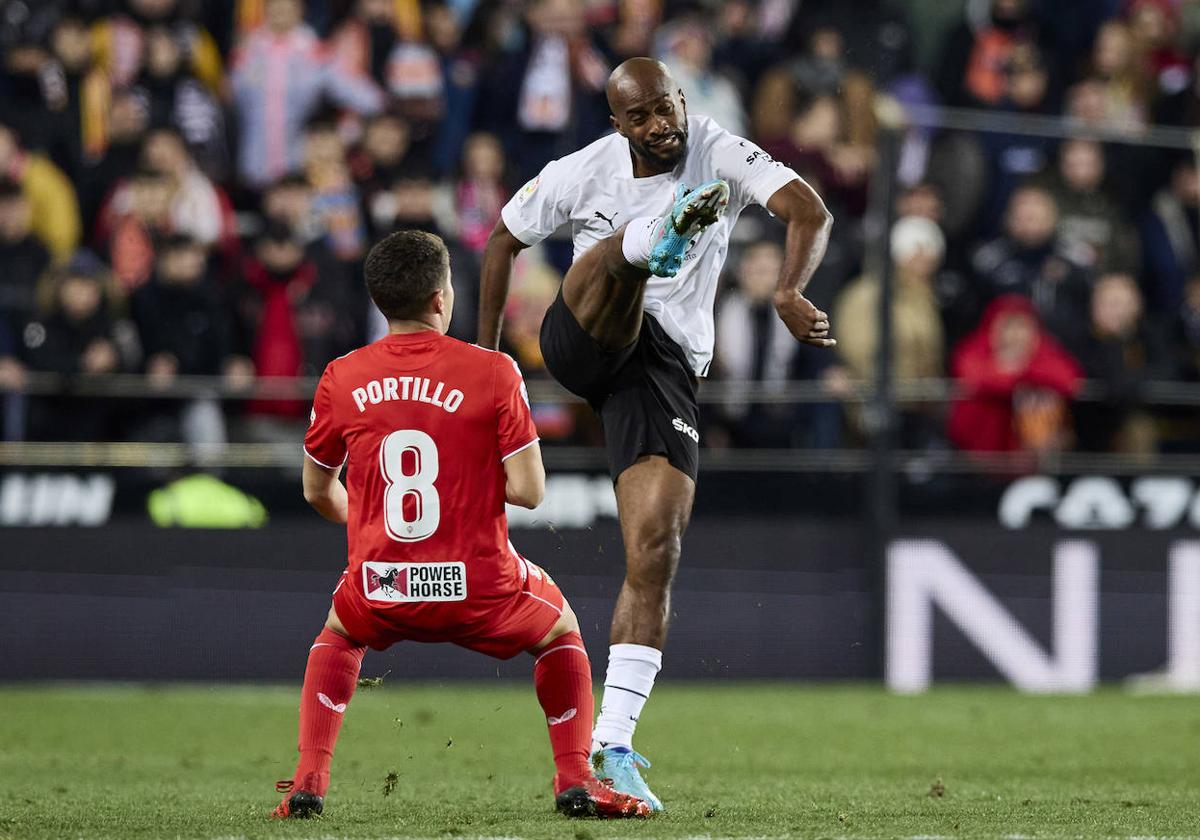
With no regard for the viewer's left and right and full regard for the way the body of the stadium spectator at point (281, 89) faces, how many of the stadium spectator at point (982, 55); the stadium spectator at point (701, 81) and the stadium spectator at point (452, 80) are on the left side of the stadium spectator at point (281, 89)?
3

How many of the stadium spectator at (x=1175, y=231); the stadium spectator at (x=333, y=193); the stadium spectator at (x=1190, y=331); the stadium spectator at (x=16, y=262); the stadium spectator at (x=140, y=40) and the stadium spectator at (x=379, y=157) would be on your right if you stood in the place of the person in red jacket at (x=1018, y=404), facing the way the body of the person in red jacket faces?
4

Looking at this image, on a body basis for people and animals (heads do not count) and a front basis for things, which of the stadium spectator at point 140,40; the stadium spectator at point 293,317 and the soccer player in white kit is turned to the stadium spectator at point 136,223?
the stadium spectator at point 140,40

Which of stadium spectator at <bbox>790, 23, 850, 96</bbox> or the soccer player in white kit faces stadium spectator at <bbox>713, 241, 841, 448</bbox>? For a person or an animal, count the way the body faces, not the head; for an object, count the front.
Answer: stadium spectator at <bbox>790, 23, 850, 96</bbox>

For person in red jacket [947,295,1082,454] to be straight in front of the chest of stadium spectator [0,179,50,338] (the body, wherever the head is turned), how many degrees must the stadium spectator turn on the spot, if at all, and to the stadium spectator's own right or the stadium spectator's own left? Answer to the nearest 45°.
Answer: approximately 90° to the stadium spectator's own left

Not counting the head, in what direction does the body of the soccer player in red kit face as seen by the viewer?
away from the camera

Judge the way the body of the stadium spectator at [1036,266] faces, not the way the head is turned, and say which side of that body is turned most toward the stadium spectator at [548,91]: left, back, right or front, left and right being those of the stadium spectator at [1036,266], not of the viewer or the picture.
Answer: right

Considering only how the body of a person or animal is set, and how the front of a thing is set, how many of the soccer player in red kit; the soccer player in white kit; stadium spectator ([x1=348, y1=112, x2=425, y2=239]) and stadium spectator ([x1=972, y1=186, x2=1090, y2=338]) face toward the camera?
3

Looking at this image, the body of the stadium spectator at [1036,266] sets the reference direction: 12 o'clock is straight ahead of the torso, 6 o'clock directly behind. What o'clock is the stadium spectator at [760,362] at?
the stadium spectator at [760,362] is roughly at 2 o'clock from the stadium spectator at [1036,266].

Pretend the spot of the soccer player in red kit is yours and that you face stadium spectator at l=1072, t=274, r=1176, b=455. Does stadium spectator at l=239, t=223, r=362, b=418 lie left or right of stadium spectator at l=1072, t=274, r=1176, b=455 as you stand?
left
